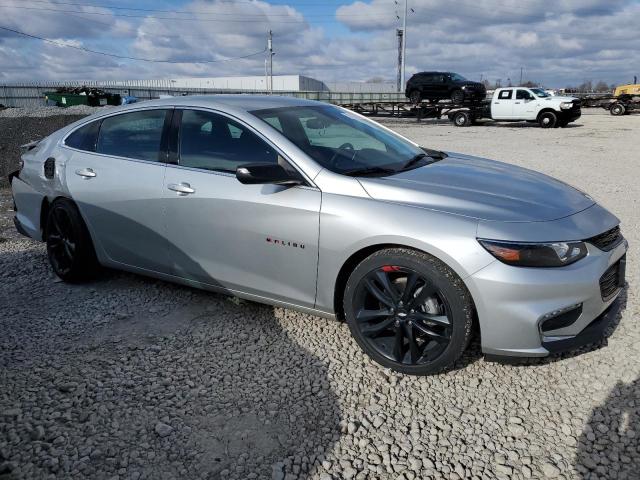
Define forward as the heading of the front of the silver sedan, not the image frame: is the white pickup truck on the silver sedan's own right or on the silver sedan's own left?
on the silver sedan's own left

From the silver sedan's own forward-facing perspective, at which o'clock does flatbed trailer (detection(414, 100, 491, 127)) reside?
The flatbed trailer is roughly at 8 o'clock from the silver sedan.

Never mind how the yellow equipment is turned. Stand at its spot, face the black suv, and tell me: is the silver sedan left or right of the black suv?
left

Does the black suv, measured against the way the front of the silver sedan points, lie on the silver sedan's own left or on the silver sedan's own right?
on the silver sedan's own left

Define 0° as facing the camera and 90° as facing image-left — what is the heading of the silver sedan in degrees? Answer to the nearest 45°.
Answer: approximately 315°

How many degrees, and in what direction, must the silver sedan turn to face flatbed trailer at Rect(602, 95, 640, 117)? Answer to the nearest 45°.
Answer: approximately 90° to its left
